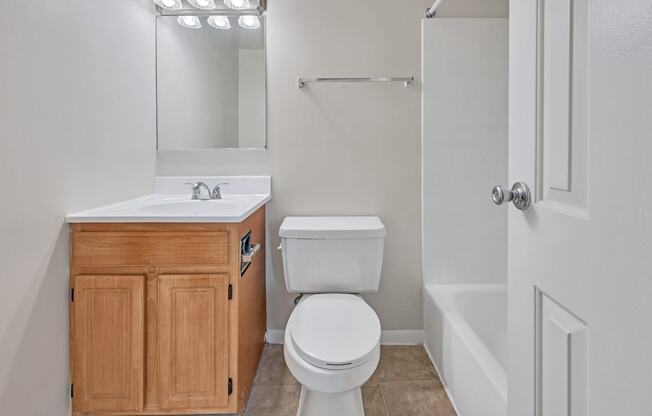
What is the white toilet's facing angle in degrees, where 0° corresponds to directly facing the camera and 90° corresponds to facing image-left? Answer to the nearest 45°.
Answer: approximately 0°

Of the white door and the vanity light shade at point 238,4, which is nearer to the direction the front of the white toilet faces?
the white door

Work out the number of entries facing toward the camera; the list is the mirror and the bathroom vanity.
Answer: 2
